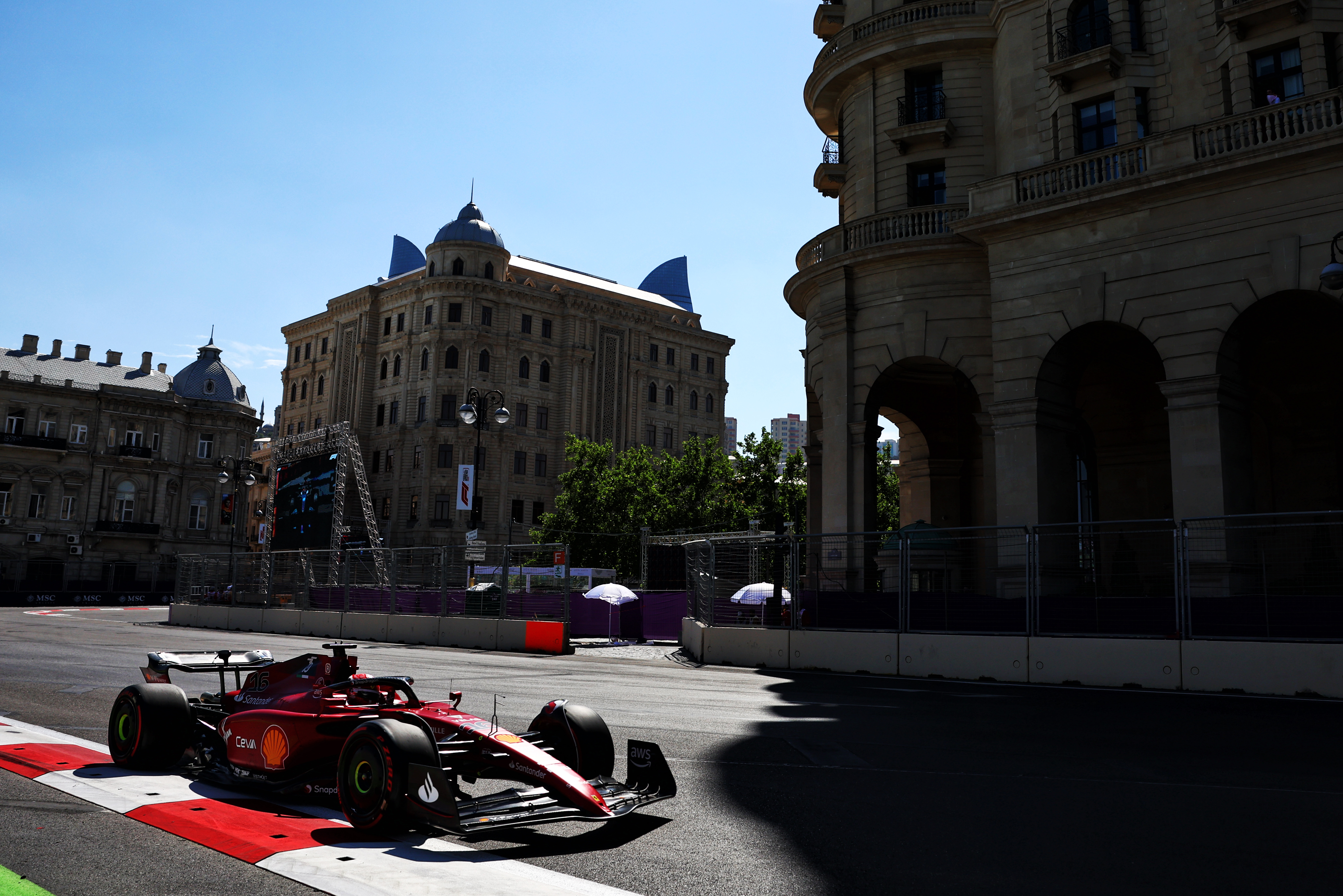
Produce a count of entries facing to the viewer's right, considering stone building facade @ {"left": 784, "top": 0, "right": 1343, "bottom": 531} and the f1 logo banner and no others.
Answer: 0

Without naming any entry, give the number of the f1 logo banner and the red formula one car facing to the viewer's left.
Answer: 0

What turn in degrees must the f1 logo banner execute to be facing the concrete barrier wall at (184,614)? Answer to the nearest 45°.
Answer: approximately 135° to its right

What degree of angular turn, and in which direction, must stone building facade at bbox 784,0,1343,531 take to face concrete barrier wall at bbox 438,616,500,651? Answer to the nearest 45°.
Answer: approximately 45° to its right

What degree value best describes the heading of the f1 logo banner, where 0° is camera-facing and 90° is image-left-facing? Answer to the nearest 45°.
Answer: approximately 0°

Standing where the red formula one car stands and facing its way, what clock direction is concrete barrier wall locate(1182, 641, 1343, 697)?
The concrete barrier wall is roughly at 10 o'clock from the red formula one car.

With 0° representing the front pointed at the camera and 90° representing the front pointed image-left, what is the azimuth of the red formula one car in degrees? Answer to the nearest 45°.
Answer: approximately 315°

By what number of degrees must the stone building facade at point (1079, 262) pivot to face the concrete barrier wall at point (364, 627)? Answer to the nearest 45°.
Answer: approximately 45° to its right

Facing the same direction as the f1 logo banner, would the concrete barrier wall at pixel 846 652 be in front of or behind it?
in front

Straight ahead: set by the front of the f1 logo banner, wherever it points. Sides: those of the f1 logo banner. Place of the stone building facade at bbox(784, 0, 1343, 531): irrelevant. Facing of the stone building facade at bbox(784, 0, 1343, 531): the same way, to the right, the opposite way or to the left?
to the right

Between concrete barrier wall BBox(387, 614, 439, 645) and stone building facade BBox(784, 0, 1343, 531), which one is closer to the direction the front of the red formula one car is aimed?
the stone building facade
